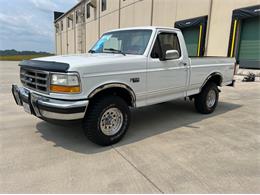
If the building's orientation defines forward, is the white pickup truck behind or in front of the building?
in front

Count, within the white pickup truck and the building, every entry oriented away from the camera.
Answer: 0

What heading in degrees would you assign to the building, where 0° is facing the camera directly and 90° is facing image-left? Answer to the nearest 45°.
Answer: approximately 45°

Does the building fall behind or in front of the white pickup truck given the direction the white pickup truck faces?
behind
